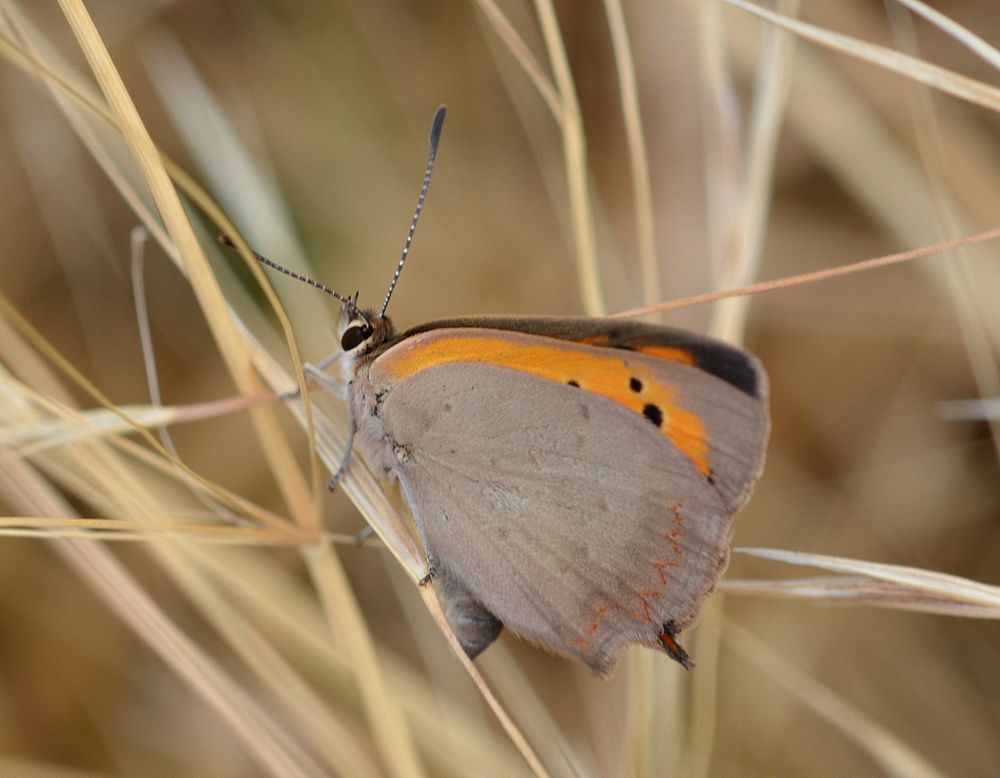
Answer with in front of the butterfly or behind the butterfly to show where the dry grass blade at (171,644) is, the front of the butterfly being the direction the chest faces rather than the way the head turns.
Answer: in front

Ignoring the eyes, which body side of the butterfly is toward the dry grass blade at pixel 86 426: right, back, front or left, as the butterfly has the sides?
front

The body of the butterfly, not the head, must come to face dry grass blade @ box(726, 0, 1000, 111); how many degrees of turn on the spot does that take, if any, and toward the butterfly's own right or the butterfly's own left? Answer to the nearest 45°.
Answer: approximately 180°

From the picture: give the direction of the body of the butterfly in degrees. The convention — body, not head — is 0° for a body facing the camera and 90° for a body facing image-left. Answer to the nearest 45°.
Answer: approximately 90°
